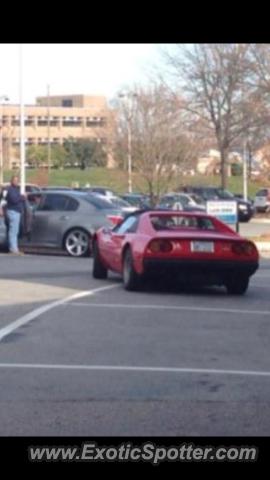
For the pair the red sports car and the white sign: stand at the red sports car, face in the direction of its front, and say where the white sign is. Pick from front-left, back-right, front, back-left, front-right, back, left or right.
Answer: front-right

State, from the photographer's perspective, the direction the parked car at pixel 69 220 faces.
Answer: facing away from the viewer and to the left of the viewer

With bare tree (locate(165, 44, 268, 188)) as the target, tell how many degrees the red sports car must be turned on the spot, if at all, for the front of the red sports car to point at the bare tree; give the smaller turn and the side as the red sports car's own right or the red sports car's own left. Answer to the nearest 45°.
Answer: approximately 45° to the red sports car's own right

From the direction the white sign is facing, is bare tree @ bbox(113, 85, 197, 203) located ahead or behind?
behind

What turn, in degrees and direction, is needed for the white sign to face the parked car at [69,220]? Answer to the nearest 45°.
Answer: approximately 45° to its right

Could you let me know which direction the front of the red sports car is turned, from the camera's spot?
facing away from the viewer and to the left of the viewer

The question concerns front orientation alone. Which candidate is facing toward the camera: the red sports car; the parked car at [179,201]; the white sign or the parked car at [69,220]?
the white sign

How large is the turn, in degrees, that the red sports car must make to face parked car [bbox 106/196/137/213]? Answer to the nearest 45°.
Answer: approximately 45° to its right

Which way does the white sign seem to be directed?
toward the camera
